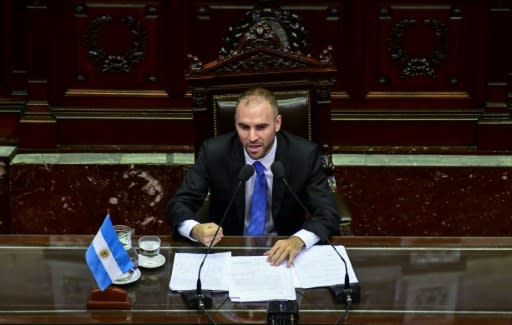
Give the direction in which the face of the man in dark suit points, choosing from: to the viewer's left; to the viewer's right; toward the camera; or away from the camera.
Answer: toward the camera

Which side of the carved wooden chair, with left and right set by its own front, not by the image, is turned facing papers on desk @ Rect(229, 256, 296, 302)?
front

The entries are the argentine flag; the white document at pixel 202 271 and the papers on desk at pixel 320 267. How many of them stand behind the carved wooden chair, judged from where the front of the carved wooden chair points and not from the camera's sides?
0

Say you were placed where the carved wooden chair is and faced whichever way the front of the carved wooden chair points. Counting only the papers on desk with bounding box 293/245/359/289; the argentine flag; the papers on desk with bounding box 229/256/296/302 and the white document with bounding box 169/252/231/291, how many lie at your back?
0

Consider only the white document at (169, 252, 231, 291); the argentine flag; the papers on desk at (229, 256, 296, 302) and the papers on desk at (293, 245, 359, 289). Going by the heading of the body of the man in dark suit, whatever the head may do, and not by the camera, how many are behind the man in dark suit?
0

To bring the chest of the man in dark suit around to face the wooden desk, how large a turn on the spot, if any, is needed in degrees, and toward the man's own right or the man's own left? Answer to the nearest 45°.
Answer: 0° — they already face it

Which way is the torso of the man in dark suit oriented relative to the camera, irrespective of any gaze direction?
toward the camera

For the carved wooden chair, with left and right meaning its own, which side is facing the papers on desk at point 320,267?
front

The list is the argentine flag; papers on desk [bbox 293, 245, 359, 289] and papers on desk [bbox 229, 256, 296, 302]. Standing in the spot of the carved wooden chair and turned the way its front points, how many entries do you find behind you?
0

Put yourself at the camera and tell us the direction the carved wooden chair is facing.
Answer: facing the viewer

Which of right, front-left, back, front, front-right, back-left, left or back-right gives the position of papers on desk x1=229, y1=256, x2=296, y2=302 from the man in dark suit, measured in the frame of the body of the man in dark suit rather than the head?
front

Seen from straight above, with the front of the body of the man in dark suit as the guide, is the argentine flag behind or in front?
in front

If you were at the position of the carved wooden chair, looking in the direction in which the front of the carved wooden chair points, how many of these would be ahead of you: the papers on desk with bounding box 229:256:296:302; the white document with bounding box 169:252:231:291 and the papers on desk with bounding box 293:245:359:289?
3

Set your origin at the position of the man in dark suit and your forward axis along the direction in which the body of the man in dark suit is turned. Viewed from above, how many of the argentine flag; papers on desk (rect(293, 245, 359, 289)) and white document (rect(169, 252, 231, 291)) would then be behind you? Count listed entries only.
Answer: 0
